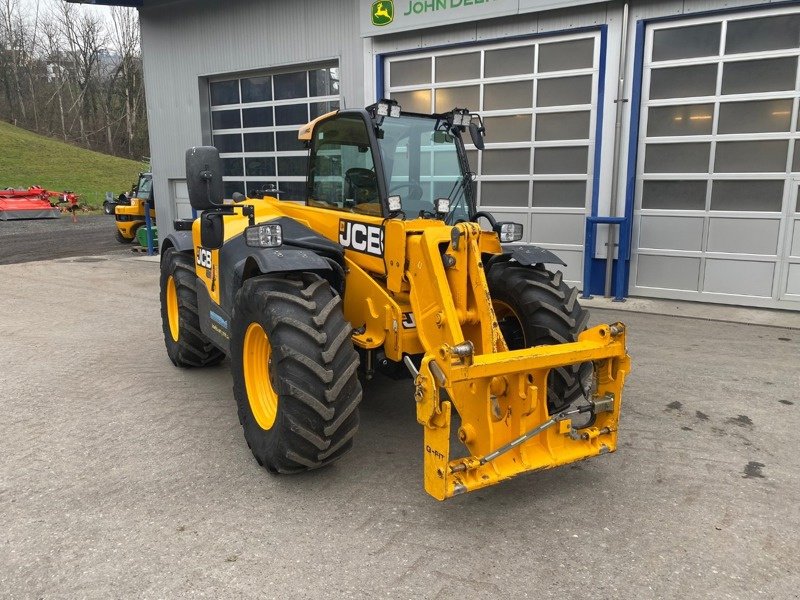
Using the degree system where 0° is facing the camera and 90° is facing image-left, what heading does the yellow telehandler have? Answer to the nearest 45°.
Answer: approximately 315°

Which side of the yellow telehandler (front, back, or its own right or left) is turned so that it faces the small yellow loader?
back

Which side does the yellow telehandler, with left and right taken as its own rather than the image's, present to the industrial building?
left

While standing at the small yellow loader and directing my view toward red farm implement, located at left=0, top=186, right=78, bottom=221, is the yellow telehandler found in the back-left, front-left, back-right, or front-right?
back-left

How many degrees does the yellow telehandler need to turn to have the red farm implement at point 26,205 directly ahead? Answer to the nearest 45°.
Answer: approximately 180°
